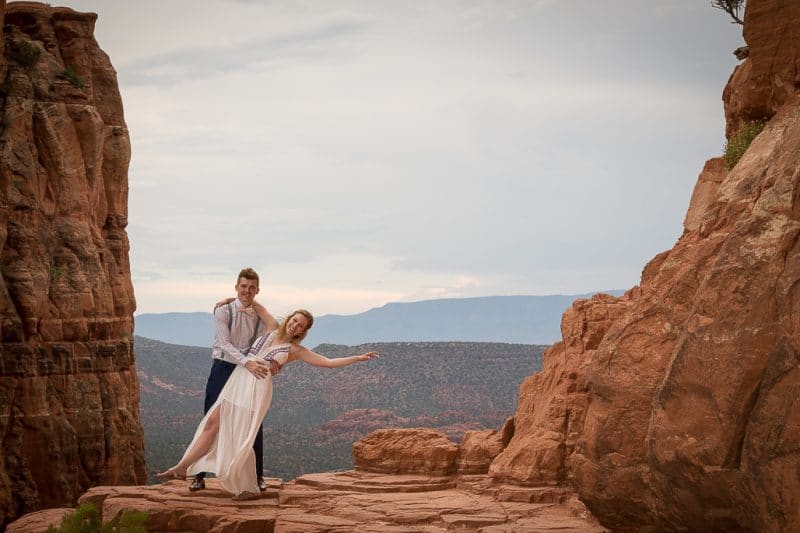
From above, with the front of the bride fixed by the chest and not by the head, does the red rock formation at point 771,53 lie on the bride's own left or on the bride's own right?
on the bride's own left

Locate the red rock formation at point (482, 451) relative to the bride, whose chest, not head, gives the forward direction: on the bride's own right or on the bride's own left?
on the bride's own left

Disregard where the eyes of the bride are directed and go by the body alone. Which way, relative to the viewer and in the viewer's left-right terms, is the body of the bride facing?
facing the viewer

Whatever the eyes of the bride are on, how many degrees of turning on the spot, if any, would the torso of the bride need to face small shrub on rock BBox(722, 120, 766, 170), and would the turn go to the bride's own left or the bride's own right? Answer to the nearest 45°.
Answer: approximately 90° to the bride's own left

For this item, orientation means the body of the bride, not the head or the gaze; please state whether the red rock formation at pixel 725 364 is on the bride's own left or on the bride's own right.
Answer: on the bride's own left
